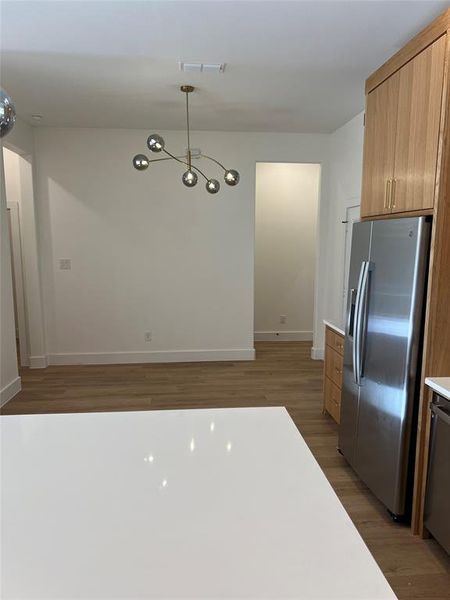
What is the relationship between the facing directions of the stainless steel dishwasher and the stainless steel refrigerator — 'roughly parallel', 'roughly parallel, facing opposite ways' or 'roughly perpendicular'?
roughly parallel

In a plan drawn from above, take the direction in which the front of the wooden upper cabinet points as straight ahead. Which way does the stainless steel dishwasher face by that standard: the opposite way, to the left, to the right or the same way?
the same way

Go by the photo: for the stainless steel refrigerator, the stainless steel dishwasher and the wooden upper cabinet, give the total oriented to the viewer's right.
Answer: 0

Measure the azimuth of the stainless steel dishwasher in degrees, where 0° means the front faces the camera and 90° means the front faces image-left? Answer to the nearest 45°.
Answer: approximately 45°

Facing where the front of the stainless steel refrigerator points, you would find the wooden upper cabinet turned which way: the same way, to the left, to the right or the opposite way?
the same way

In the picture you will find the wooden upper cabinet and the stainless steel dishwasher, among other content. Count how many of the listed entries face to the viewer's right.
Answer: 0

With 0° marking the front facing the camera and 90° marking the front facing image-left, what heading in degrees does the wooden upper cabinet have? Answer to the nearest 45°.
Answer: approximately 45°

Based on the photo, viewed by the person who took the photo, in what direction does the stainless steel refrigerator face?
facing the viewer and to the left of the viewer
